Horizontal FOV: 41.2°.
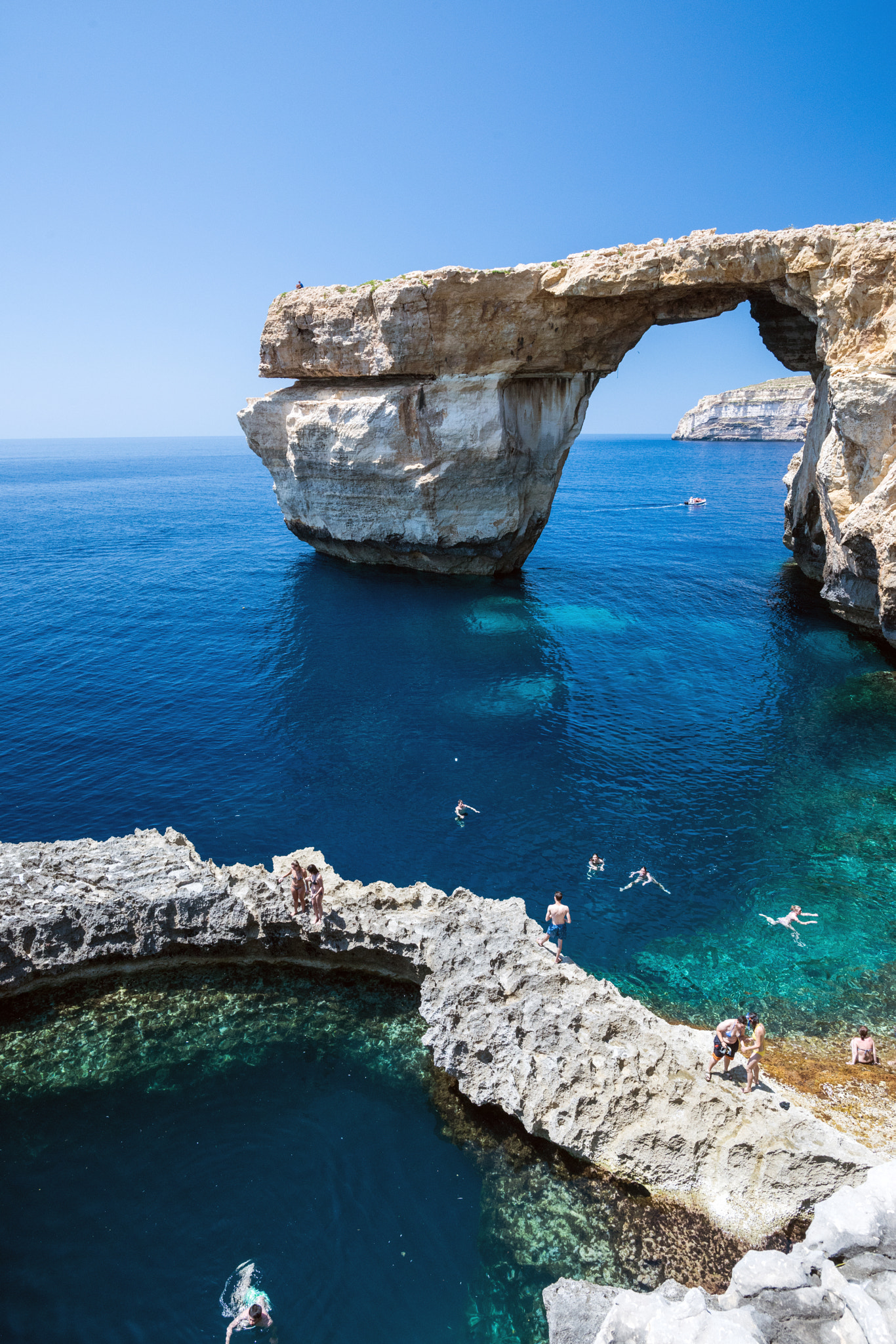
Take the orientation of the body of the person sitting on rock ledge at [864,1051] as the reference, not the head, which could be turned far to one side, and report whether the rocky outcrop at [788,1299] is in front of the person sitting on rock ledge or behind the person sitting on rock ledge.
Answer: behind

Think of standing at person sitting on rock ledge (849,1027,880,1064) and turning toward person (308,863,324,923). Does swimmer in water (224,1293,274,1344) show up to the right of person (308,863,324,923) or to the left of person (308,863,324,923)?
left

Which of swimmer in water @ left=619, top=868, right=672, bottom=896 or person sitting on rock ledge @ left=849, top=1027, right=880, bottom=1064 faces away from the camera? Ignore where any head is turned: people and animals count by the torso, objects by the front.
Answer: the person sitting on rock ledge

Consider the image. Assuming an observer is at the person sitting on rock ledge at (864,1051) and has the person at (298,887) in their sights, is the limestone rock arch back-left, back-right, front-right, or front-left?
front-right

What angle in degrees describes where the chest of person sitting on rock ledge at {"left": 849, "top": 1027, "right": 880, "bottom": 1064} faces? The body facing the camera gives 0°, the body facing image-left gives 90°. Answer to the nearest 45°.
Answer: approximately 180°

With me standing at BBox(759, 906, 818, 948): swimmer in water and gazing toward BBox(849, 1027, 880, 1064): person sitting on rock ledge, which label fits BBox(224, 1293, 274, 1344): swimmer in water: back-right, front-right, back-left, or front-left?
front-right

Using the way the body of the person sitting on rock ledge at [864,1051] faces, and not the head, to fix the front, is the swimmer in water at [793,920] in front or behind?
in front
